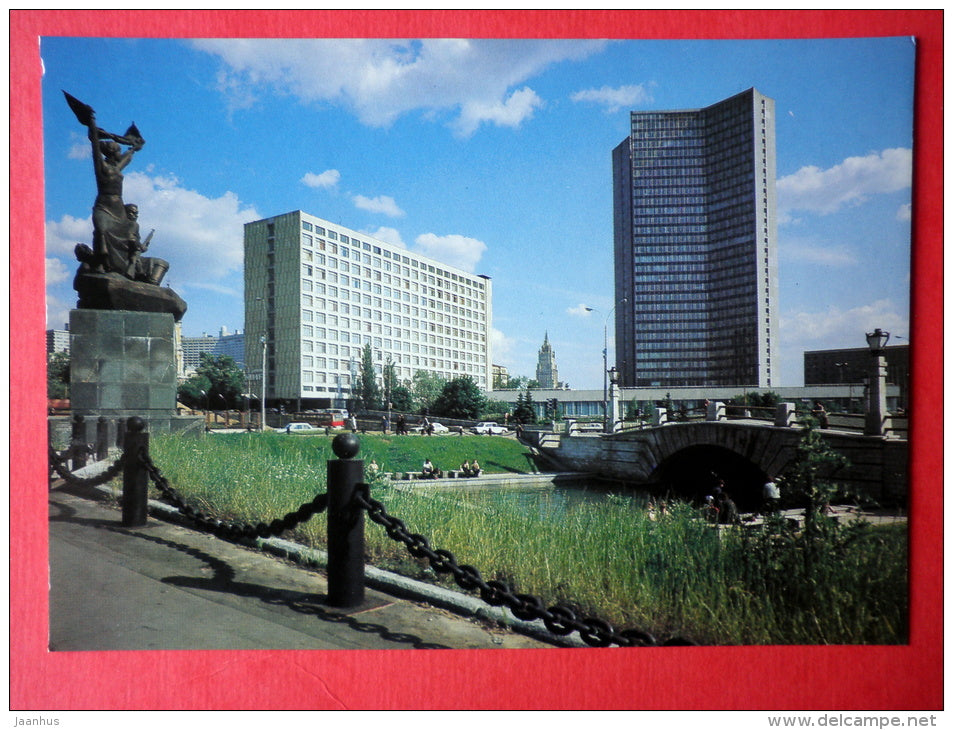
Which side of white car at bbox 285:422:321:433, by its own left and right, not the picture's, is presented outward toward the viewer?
right
